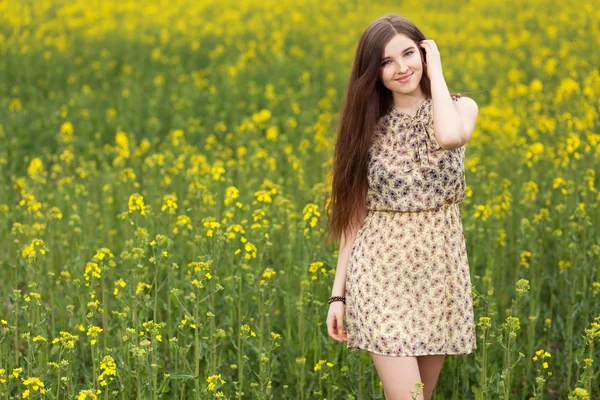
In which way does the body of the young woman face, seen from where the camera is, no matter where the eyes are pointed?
toward the camera

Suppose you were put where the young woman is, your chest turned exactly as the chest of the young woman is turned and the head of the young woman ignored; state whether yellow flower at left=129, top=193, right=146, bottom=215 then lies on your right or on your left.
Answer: on your right
